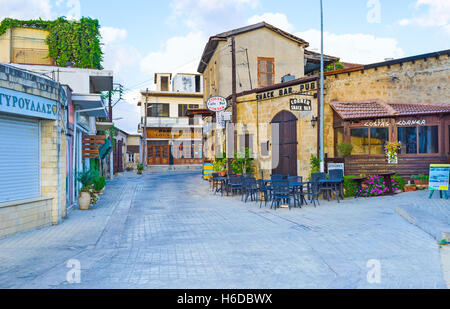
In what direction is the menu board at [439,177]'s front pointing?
toward the camera

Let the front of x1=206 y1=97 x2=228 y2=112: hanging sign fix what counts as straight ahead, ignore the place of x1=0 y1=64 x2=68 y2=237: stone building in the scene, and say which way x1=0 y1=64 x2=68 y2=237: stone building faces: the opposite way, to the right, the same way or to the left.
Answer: to the left

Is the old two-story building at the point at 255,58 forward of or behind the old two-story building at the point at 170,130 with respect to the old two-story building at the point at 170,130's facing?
forward

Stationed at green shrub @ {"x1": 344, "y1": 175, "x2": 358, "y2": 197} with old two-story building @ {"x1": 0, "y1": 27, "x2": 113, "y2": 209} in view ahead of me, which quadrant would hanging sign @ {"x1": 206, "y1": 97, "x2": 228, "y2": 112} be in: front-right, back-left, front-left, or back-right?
front-right

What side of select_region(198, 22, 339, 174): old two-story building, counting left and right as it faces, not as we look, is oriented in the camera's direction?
front

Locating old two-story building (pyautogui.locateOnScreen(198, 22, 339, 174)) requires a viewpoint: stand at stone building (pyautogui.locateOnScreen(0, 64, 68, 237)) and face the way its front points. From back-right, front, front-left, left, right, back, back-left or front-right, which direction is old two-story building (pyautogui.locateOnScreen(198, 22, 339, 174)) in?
left

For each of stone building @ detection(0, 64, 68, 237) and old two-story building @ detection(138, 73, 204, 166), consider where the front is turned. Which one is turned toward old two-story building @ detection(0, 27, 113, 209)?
old two-story building @ detection(138, 73, 204, 166)

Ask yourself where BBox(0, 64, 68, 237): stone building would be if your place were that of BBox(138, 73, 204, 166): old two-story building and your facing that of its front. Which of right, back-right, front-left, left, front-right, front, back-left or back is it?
front

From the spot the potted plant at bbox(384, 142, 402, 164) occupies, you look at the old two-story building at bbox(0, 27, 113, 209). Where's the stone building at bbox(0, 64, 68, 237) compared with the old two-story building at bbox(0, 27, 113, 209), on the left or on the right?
left

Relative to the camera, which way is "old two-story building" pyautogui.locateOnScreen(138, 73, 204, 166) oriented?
toward the camera

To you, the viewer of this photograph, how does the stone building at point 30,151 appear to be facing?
facing the viewer and to the right of the viewer

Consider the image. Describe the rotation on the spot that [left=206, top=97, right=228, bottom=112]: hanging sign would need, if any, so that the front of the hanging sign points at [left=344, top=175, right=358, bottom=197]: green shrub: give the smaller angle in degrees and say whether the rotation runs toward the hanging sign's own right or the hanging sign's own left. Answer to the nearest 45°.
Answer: approximately 45° to the hanging sign's own left

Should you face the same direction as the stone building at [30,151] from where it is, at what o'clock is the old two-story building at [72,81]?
The old two-story building is roughly at 8 o'clock from the stone building.

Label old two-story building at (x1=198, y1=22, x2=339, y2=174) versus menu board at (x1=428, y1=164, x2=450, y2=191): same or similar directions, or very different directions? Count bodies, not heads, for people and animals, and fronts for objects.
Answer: same or similar directions

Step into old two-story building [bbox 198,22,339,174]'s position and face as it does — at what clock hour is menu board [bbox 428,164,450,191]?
The menu board is roughly at 11 o'clock from the old two-story building.
